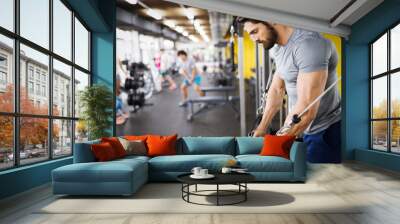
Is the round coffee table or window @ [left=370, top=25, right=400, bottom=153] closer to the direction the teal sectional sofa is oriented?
the round coffee table

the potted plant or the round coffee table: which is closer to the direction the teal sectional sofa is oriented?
the round coffee table

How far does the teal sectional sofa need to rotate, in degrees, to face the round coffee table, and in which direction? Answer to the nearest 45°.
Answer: approximately 45° to its left

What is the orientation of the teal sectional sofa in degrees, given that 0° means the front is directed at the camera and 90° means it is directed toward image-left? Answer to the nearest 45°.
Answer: approximately 0°

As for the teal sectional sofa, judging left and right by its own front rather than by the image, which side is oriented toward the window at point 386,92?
left

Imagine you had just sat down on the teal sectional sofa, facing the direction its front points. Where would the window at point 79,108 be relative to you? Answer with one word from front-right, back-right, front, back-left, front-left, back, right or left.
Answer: back-right

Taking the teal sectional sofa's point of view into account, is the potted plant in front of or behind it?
behind
